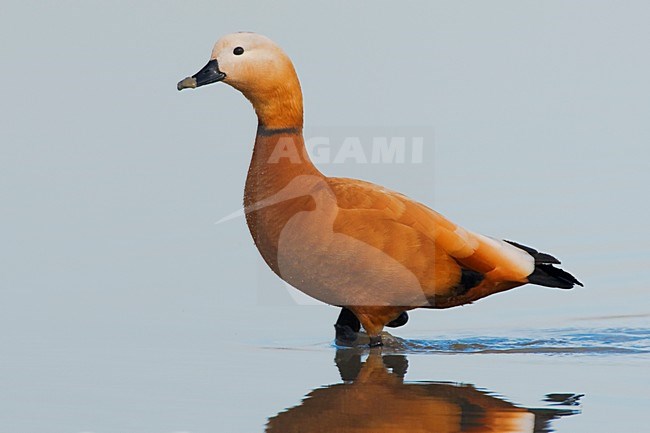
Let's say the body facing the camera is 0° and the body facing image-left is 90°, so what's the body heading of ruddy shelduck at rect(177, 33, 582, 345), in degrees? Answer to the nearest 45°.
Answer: approximately 90°
